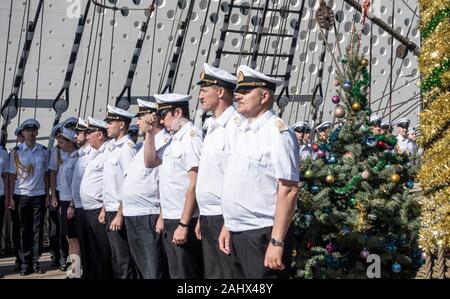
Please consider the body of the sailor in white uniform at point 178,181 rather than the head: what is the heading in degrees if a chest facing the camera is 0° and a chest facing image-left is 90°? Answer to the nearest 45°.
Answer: approximately 45°

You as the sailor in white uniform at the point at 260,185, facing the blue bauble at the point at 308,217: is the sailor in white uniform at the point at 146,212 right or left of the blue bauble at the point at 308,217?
left

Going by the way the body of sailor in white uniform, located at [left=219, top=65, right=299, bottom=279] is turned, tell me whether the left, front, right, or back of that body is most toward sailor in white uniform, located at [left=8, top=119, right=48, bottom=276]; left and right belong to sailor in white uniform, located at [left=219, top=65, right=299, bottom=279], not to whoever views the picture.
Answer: right

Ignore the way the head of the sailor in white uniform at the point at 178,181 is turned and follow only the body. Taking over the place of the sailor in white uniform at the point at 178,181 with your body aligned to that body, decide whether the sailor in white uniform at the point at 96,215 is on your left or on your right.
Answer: on your right
